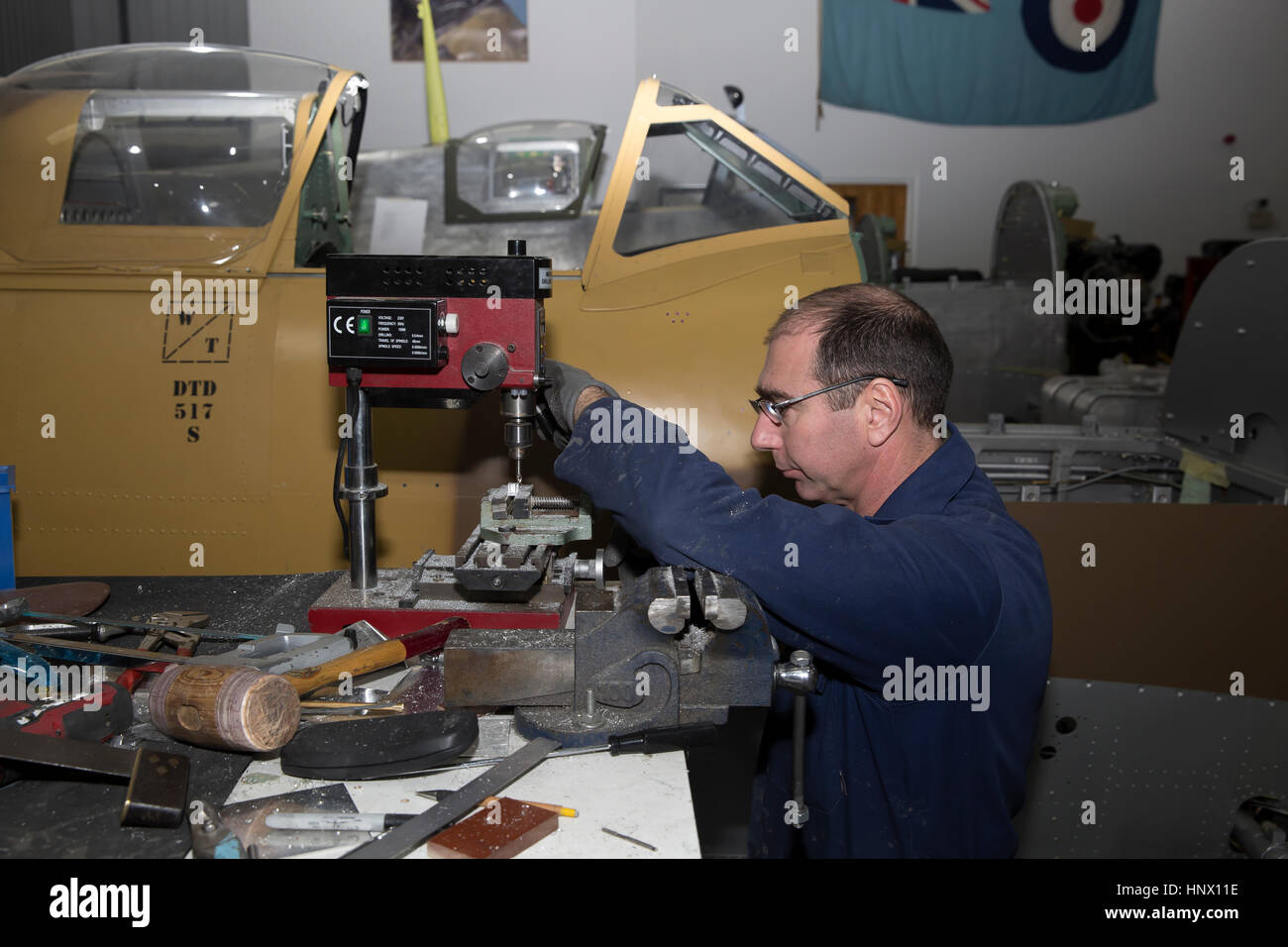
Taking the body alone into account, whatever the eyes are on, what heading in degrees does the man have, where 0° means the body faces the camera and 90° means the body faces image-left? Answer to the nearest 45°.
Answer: approximately 90°

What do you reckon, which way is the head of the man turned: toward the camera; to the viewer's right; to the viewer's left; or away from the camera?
to the viewer's left

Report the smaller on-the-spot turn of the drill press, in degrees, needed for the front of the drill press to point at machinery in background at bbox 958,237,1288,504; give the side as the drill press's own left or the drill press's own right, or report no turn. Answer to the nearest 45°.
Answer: approximately 45° to the drill press's own left

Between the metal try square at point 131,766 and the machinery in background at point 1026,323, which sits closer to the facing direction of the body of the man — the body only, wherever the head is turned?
the metal try square

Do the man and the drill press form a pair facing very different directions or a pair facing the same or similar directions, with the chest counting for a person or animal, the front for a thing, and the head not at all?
very different directions
